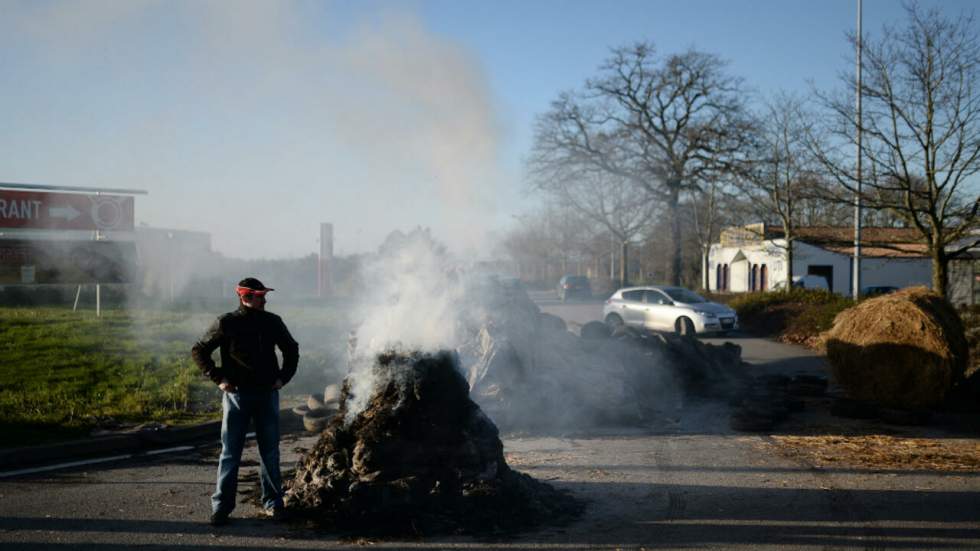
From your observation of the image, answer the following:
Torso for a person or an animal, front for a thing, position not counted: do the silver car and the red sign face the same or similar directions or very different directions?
same or similar directions

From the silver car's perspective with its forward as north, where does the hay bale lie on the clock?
The hay bale is roughly at 1 o'clock from the silver car.

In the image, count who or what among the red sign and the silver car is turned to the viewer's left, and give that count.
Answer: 0

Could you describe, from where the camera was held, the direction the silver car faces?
facing the viewer and to the right of the viewer

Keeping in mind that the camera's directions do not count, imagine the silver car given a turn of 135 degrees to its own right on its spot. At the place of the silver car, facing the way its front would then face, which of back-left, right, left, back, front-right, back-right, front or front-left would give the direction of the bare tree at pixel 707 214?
right

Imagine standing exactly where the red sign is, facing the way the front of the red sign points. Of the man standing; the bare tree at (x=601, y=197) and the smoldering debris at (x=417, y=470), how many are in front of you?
2

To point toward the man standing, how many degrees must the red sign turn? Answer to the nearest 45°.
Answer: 0° — it already faces them

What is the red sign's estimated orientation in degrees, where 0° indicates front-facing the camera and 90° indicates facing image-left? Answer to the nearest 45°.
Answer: approximately 0°

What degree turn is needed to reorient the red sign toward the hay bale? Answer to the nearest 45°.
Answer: approximately 45° to its left

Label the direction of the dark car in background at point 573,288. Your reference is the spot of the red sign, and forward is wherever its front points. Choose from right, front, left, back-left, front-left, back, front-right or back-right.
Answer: back-left

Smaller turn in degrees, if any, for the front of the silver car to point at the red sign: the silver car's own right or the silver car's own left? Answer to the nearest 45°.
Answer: approximately 90° to the silver car's own right

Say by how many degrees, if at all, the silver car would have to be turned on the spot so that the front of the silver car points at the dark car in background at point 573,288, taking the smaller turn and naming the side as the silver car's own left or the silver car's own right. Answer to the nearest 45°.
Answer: approximately 135° to the silver car's own left

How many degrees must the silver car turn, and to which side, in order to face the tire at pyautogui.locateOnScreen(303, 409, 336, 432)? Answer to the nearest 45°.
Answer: approximately 45° to its right
